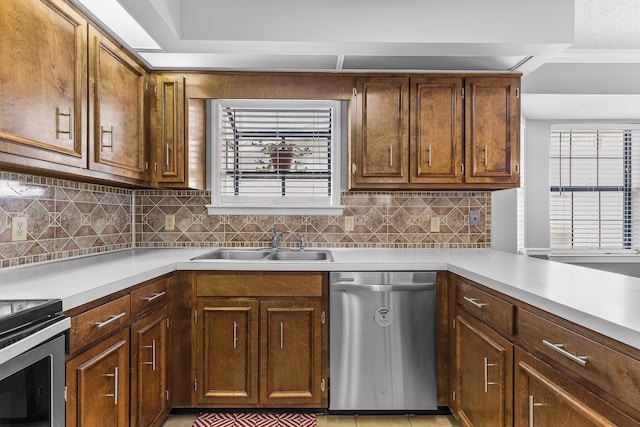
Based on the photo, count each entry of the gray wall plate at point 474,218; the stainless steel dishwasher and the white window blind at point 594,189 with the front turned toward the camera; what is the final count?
3

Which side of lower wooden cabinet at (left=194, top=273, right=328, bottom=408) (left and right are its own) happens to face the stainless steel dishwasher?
left

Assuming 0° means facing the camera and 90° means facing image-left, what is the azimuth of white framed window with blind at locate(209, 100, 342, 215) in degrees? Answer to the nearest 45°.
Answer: approximately 0°

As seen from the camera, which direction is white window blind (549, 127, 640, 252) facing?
toward the camera

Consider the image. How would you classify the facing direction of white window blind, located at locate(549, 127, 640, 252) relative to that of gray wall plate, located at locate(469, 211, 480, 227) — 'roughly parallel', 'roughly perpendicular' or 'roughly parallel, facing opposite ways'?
roughly parallel

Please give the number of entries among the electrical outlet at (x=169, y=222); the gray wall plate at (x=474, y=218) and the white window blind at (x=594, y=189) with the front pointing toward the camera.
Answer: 3

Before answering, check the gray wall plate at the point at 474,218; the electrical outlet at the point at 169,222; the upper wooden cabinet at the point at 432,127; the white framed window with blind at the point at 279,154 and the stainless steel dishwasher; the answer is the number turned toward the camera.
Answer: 5

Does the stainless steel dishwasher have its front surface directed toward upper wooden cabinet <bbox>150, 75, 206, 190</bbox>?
no

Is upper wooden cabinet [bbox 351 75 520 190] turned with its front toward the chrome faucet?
no

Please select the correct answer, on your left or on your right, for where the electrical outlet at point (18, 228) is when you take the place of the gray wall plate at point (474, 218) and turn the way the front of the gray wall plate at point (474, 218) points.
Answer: on your right

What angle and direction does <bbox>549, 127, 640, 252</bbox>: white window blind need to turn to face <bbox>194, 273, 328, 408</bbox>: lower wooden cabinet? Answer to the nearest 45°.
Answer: approximately 45° to its right

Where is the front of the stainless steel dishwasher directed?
toward the camera
